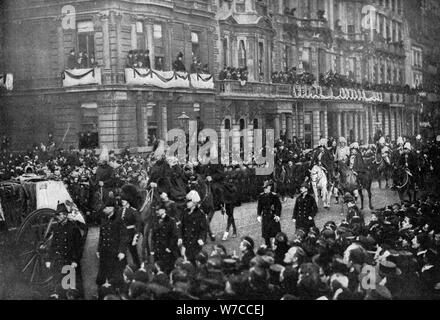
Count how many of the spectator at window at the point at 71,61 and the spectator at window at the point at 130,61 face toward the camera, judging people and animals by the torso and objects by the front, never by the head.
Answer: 2

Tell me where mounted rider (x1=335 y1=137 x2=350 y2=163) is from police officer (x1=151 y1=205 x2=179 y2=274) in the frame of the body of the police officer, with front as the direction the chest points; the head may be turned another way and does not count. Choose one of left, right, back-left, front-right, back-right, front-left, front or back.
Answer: back

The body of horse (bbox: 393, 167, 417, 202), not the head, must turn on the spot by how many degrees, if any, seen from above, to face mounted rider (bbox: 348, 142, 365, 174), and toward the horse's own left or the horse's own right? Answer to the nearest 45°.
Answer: approximately 90° to the horse's own right

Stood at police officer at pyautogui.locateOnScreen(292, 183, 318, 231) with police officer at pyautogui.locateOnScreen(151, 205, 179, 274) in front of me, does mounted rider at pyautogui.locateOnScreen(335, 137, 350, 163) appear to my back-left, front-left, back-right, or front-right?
back-right

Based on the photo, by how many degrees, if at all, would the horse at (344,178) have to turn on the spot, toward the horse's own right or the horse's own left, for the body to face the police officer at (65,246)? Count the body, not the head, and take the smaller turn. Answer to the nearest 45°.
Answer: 0° — it already faces them

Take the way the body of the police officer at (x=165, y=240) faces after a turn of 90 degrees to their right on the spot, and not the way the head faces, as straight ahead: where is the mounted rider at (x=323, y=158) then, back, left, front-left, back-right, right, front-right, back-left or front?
right
